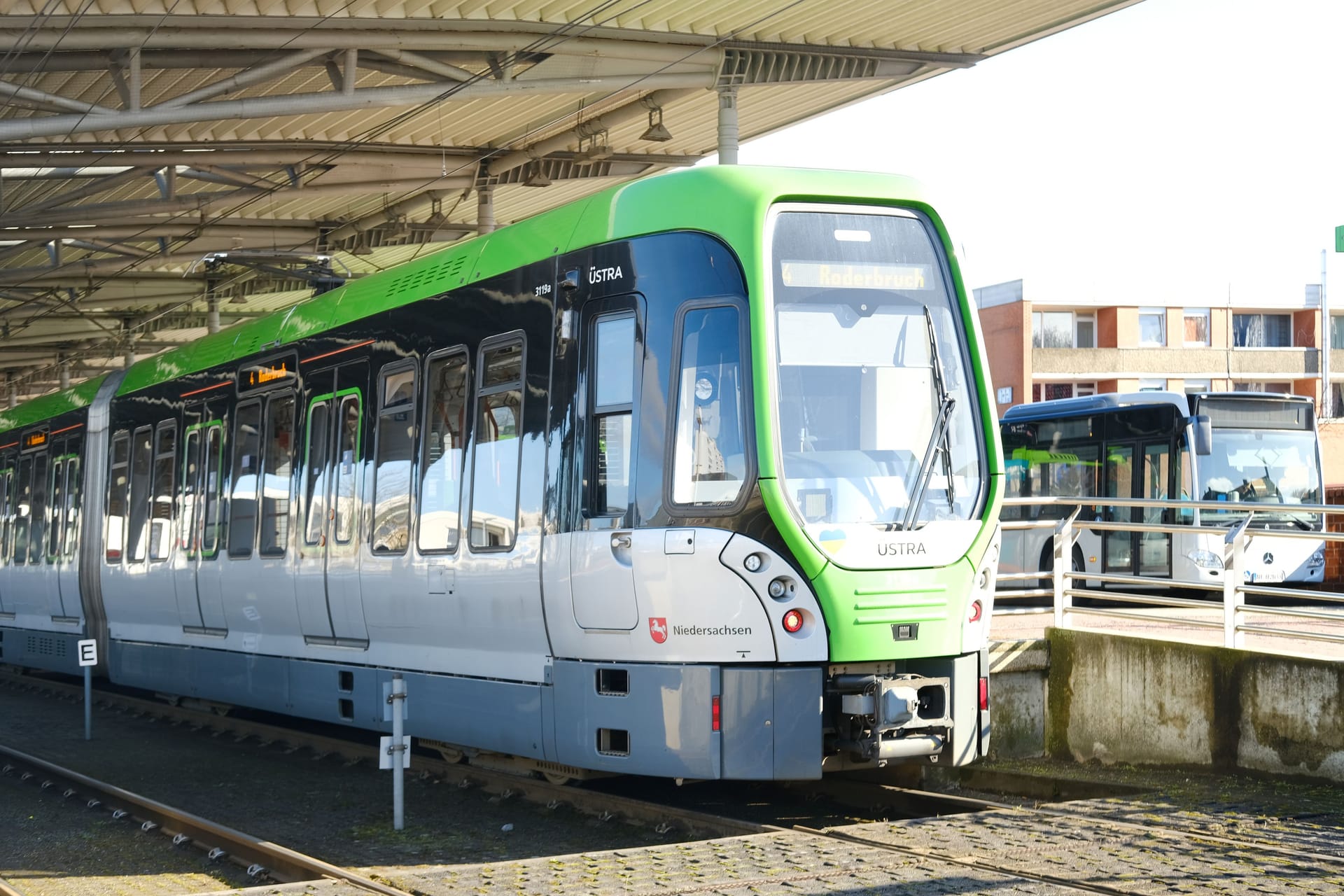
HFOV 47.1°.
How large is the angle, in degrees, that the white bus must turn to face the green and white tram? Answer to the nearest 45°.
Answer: approximately 45° to its right

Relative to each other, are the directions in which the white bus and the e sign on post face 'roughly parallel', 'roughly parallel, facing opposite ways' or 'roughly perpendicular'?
roughly parallel

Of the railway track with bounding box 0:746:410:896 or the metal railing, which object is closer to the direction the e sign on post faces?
the railway track

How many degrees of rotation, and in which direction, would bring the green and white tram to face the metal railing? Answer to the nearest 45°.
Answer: approximately 90° to its left

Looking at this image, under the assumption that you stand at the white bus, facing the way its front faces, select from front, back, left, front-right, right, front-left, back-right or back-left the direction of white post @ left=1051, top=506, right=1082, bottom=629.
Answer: front-right

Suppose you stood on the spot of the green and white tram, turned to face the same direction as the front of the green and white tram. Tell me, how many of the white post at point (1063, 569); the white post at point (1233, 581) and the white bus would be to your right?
0

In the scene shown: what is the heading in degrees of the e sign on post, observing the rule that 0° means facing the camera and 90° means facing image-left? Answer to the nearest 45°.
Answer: approximately 0°

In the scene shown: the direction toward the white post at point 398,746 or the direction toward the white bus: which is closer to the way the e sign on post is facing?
the white post

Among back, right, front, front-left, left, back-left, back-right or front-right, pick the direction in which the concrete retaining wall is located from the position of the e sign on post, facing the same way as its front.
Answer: front-left

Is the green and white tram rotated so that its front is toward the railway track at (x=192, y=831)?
no

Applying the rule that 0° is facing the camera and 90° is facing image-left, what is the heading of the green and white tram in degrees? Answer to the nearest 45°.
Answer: approximately 315°

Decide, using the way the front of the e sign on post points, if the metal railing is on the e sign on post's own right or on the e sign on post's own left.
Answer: on the e sign on post's own left

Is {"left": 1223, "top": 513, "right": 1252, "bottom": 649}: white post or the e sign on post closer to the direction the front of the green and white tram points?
the white post

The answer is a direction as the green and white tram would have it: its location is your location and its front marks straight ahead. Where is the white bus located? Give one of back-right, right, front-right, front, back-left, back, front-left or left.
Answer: left

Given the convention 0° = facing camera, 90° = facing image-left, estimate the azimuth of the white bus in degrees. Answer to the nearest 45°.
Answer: approximately 315°

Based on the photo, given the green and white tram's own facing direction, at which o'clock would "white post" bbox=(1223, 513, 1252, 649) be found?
The white post is roughly at 10 o'clock from the green and white tram.

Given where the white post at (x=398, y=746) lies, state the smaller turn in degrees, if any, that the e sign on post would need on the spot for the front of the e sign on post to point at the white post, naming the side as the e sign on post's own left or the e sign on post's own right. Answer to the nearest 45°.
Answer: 0° — it already faces it

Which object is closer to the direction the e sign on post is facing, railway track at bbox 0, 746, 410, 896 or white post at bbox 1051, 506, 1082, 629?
the railway track

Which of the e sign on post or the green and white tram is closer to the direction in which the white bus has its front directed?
the green and white tram

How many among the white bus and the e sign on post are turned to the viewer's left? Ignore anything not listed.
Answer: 0

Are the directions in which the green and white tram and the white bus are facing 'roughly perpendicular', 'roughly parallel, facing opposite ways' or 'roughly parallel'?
roughly parallel
